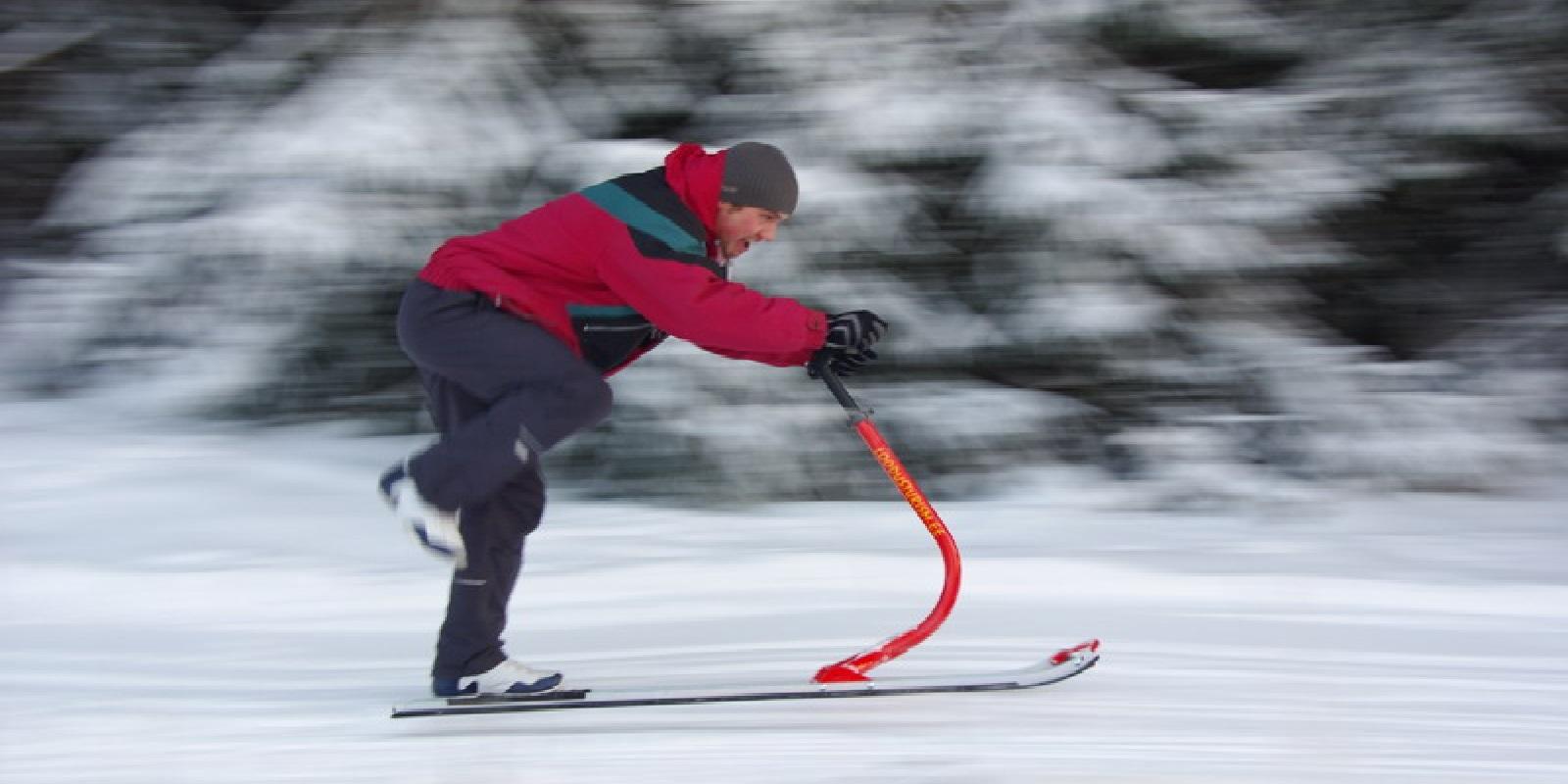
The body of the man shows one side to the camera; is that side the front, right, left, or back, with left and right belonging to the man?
right

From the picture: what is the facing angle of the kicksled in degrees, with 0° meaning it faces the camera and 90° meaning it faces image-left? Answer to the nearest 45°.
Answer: approximately 270°
